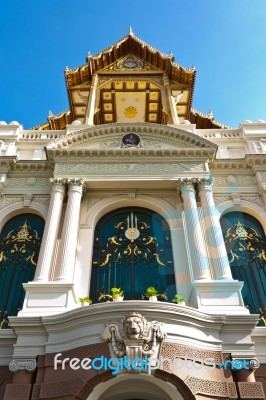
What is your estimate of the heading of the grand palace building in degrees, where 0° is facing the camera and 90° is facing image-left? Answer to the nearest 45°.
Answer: approximately 0°
